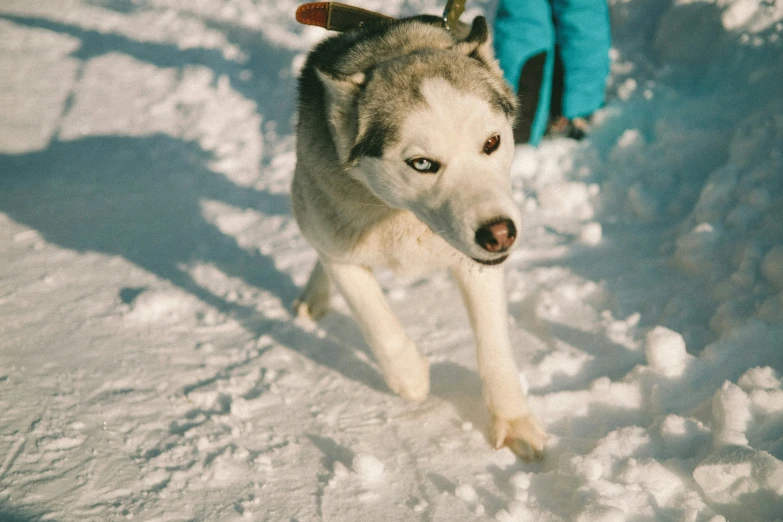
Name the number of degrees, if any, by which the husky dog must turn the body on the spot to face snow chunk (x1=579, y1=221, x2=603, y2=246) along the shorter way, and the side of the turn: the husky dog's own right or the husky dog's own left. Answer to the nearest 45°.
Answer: approximately 90° to the husky dog's own left

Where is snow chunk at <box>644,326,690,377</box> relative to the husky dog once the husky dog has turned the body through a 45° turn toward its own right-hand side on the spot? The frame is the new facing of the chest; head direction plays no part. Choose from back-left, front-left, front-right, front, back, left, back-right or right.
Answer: left

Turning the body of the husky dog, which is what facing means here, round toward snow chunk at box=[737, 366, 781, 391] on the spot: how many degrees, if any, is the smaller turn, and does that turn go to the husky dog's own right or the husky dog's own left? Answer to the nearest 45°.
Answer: approximately 45° to the husky dog's own left

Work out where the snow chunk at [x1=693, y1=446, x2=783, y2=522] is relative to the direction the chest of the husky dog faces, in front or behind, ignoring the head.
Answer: in front

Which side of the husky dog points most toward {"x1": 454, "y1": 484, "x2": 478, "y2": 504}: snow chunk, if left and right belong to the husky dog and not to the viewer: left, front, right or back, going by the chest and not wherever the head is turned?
front

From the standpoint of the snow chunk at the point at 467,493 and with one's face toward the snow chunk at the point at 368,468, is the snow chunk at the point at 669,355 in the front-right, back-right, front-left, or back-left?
back-right

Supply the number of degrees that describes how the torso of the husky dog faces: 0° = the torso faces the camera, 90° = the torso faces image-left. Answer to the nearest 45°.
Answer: approximately 315°

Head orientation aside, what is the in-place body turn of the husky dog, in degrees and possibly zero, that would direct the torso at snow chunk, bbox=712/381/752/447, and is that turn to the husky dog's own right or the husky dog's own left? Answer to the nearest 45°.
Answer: approximately 45° to the husky dog's own left
